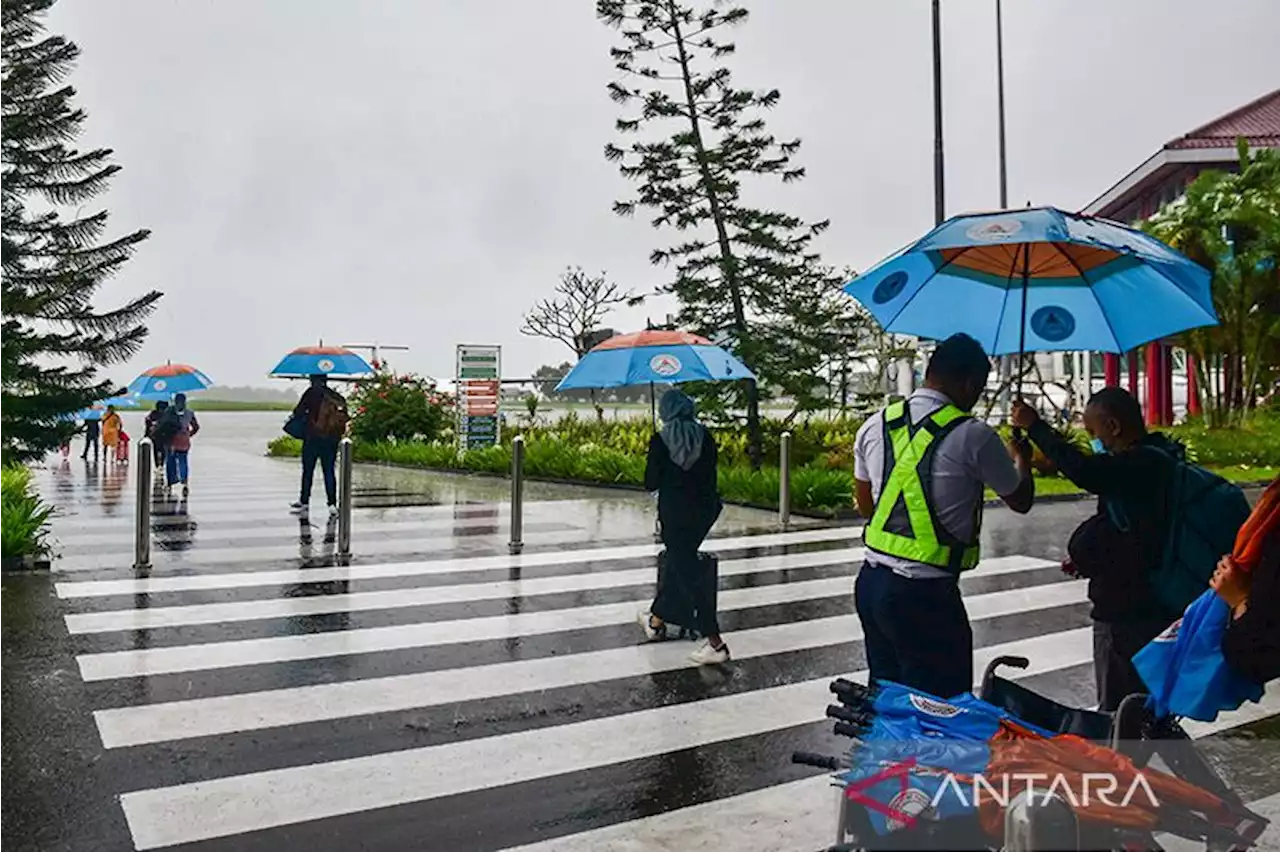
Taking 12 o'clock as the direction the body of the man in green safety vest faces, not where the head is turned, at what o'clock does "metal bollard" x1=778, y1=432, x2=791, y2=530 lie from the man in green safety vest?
The metal bollard is roughly at 10 o'clock from the man in green safety vest.

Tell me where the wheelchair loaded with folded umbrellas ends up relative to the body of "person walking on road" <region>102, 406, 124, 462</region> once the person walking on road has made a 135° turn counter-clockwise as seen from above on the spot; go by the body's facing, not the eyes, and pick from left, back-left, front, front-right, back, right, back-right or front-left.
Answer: front-left

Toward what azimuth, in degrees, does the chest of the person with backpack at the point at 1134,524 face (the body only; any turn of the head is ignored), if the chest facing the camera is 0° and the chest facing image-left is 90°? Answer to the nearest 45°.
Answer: approximately 90°

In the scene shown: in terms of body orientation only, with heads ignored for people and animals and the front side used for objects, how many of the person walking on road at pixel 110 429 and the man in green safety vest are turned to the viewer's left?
0

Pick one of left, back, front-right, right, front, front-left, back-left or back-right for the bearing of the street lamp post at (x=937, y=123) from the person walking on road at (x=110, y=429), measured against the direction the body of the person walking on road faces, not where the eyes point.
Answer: back-right

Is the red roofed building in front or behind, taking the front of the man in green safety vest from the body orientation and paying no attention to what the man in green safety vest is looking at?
in front

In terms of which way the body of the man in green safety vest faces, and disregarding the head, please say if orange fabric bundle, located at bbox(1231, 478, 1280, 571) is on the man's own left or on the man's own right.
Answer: on the man's own right

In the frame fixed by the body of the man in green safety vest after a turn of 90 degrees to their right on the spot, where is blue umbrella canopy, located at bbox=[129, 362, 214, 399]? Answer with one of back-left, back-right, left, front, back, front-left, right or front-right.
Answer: back

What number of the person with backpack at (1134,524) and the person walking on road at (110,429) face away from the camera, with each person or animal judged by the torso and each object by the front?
1

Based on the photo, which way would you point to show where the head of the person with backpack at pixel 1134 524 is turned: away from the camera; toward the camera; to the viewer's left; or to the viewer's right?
to the viewer's left

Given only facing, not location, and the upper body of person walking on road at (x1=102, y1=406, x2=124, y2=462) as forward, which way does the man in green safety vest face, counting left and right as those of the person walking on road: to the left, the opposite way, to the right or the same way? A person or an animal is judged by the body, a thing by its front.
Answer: to the right

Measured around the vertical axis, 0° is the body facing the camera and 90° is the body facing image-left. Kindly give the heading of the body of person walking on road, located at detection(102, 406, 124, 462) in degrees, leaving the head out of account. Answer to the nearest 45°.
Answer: approximately 180°

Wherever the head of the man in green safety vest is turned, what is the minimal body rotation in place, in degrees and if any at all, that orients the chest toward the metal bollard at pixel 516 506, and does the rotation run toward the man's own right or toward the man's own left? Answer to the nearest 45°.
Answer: approximately 90° to the man's own left

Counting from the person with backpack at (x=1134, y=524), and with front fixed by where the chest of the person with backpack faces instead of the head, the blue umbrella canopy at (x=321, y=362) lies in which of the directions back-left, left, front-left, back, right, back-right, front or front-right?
front-right

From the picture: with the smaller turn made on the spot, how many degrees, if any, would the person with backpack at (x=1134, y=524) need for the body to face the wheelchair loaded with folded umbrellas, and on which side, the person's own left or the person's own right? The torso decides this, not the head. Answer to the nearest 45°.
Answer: approximately 90° to the person's own left

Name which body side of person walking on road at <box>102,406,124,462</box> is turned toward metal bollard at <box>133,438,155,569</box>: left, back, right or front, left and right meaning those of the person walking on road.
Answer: back

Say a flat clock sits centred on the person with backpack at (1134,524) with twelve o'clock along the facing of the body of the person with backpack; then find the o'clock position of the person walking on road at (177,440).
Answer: The person walking on road is roughly at 1 o'clock from the person with backpack.

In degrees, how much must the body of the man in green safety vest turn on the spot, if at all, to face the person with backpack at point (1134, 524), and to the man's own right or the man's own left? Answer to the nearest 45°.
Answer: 0° — they already face them

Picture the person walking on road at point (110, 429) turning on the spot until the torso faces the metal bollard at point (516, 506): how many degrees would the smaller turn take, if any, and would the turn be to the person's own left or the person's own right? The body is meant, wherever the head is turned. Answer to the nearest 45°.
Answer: approximately 180°

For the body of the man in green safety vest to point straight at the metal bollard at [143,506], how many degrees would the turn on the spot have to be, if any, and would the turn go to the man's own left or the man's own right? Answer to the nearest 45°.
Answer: approximately 90° to the man's own left
